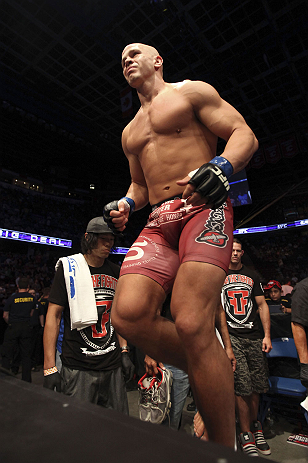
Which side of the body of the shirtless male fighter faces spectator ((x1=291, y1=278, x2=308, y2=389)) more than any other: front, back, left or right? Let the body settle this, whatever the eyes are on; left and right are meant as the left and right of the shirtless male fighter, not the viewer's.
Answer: back

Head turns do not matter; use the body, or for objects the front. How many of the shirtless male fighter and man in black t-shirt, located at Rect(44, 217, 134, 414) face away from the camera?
0

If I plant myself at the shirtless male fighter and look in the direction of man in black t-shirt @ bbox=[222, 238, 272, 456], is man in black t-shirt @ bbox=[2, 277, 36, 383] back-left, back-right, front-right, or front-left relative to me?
front-left

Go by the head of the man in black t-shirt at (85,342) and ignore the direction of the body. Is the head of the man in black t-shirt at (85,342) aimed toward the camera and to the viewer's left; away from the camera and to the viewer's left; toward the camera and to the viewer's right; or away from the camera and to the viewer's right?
toward the camera and to the viewer's right

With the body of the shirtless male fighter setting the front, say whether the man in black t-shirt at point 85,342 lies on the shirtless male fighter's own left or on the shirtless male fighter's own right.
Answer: on the shirtless male fighter's own right

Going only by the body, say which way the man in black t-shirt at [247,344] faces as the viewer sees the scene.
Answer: toward the camera

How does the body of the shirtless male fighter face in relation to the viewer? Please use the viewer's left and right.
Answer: facing the viewer and to the left of the viewer

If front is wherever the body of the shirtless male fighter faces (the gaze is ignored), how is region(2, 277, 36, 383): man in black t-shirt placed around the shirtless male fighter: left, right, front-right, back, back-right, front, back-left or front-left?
right

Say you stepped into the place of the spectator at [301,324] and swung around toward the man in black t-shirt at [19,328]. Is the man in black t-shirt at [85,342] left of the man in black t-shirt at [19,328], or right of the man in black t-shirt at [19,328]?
left

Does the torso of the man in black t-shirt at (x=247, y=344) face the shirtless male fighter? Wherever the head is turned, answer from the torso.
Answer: yes

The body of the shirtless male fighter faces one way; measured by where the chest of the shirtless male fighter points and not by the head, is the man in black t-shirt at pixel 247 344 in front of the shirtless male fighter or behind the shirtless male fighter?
behind

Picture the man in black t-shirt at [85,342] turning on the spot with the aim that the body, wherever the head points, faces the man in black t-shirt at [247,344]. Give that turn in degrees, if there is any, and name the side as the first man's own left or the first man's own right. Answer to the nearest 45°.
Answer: approximately 45° to the first man's own left

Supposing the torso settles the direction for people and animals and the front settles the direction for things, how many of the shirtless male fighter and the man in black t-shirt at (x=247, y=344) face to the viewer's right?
0

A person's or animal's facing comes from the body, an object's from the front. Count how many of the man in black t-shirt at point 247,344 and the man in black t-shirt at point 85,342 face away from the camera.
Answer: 0

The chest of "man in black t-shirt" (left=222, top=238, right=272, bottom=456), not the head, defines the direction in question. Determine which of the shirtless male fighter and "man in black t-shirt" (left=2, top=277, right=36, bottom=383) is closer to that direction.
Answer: the shirtless male fighter
